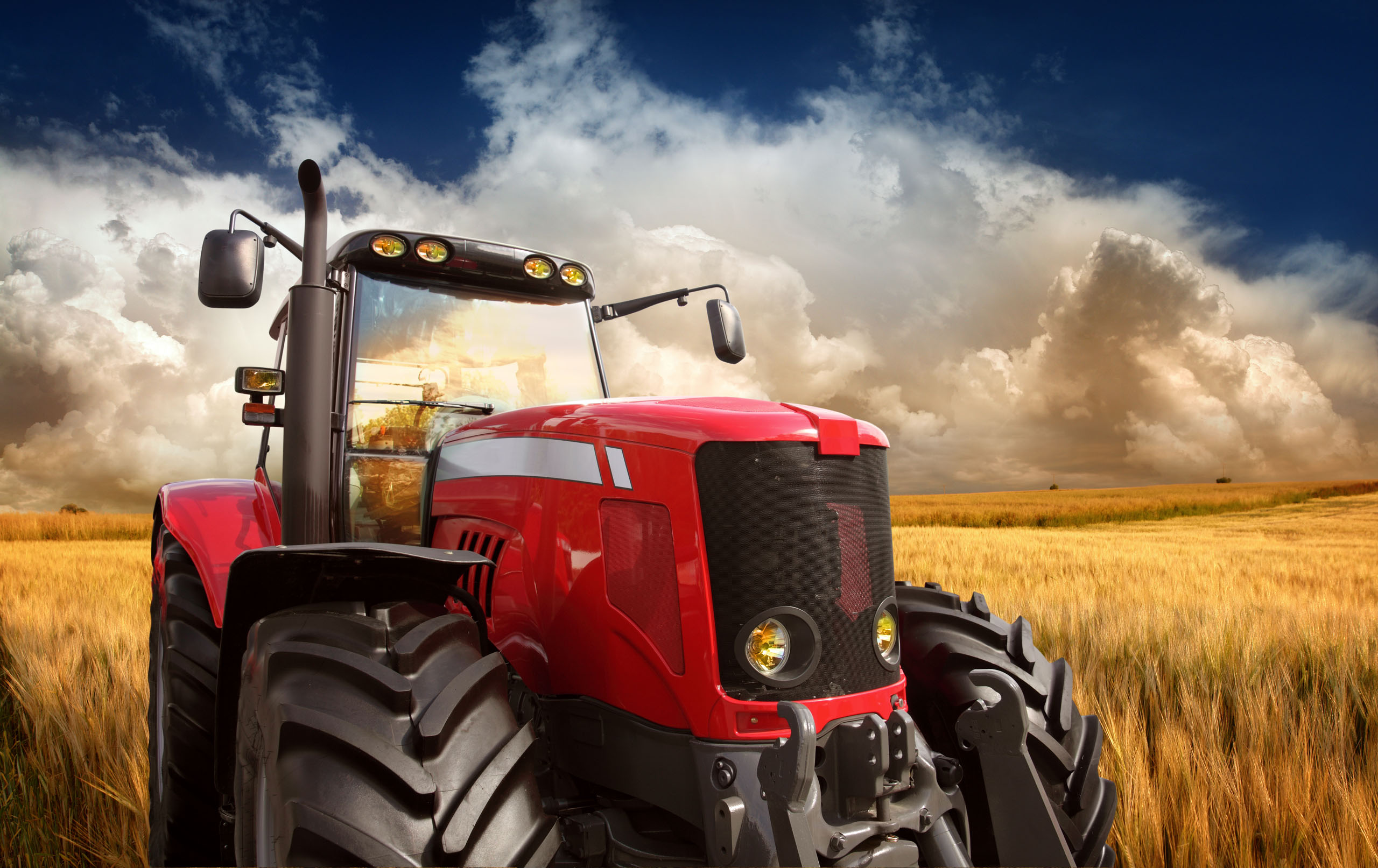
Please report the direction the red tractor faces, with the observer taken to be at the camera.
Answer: facing the viewer and to the right of the viewer
